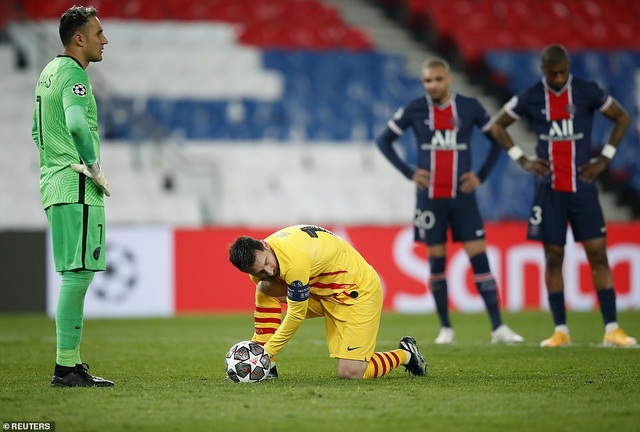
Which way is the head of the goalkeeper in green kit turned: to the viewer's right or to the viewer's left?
to the viewer's right

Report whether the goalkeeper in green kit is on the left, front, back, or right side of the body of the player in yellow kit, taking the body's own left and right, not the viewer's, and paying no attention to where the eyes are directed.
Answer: front

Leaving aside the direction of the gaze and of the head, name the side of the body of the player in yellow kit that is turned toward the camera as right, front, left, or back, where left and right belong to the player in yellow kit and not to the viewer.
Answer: left

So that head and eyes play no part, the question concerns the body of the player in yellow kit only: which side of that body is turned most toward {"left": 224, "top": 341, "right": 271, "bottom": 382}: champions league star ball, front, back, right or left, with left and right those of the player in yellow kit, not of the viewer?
front
